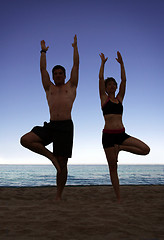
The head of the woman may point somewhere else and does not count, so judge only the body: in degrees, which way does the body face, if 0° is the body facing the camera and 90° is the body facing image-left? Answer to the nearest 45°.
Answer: approximately 0°

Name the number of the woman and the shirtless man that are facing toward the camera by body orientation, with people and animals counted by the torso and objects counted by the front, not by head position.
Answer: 2

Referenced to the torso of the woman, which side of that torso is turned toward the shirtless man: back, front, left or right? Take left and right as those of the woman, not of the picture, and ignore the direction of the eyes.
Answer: right

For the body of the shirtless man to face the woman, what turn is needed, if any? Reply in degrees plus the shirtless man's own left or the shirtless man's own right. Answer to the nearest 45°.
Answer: approximately 90° to the shirtless man's own left
